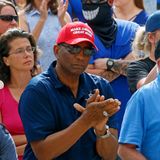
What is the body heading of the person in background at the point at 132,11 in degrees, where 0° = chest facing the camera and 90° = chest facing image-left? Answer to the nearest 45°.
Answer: approximately 45°

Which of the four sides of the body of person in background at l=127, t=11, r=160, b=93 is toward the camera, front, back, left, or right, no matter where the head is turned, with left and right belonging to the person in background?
right

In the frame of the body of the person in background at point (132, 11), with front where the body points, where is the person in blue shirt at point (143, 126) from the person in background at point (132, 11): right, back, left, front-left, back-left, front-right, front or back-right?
front-left

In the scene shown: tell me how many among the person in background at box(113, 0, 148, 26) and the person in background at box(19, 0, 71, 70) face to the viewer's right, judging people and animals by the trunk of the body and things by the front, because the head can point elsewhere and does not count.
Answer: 0

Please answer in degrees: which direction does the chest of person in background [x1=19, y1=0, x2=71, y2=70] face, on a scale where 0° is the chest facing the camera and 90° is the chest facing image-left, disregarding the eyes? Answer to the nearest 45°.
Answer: approximately 0°

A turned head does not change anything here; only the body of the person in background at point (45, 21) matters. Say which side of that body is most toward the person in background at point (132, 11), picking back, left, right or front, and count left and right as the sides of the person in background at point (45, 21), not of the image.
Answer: left

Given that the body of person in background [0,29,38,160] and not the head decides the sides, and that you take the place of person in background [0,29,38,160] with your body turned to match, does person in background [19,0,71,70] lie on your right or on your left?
on your left
